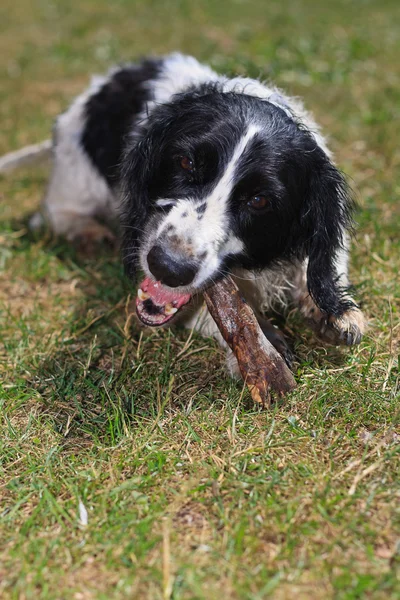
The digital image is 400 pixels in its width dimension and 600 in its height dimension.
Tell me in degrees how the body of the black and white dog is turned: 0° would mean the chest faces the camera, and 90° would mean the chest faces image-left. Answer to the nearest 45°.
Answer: approximately 315°
